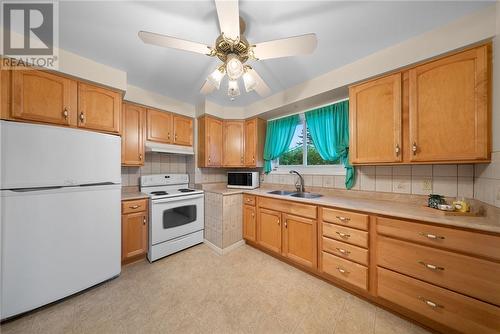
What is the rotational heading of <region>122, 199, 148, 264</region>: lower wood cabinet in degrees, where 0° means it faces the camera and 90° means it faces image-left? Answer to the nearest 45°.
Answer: approximately 315°

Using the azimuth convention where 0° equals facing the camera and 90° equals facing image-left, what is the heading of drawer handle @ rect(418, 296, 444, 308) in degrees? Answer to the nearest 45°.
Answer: approximately 45°

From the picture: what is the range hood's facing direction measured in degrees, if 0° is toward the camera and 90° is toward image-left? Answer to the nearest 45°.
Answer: approximately 315°

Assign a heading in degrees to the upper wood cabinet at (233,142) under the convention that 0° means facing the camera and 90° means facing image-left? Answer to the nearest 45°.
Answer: approximately 0°

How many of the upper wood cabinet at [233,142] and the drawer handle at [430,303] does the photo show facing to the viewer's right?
0

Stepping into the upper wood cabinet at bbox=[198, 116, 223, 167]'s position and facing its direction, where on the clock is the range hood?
The range hood is roughly at 4 o'clock from the upper wood cabinet.

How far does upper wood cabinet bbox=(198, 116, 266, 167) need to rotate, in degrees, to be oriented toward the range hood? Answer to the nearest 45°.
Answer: approximately 90° to its right
